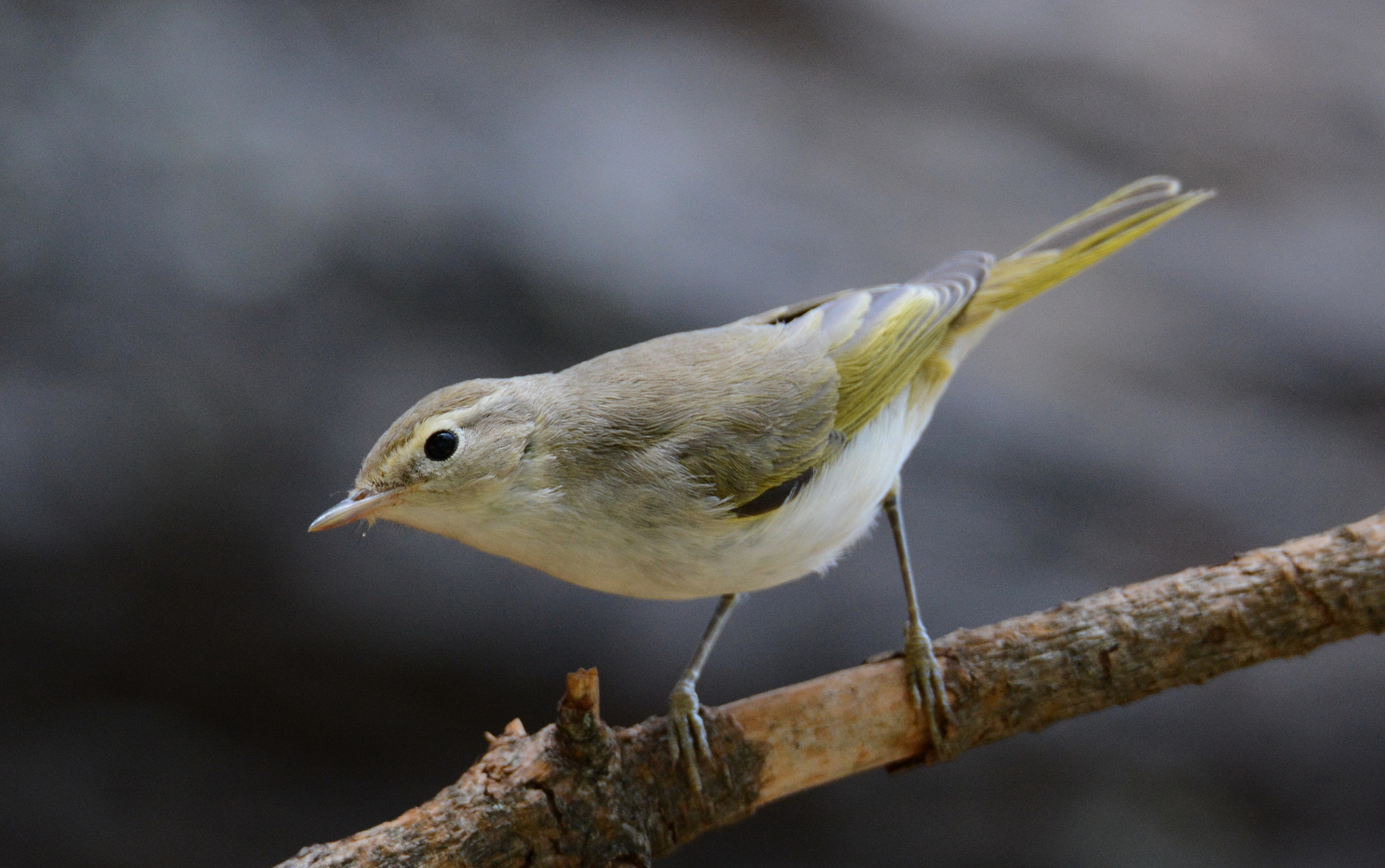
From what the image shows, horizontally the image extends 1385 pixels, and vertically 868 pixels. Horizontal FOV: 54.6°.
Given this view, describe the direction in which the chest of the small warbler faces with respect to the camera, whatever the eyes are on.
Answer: to the viewer's left
